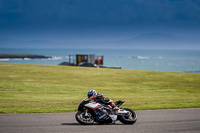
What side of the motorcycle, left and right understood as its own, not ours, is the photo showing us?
left

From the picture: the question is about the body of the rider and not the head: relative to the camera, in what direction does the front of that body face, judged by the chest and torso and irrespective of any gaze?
to the viewer's left
